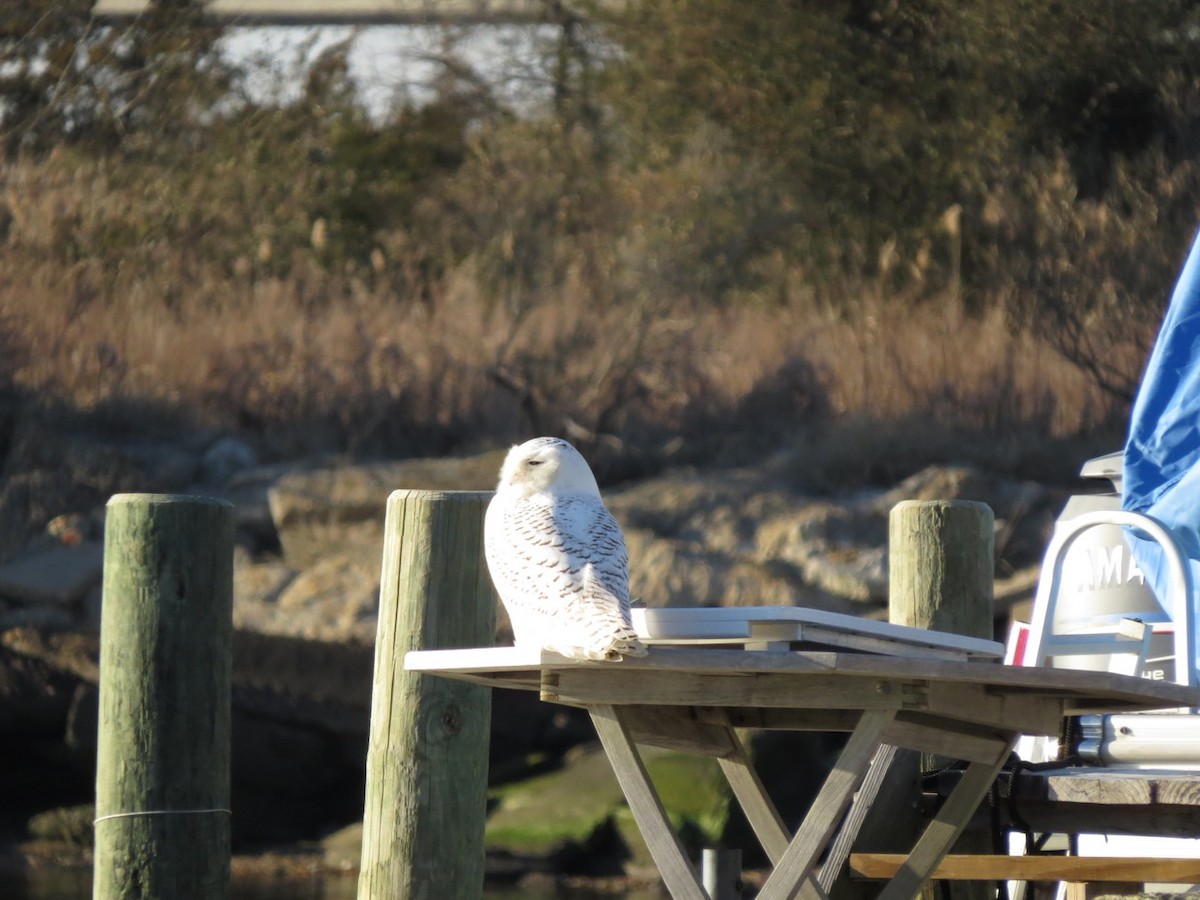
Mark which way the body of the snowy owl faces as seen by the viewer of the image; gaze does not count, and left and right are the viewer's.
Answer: facing away from the viewer and to the left of the viewer

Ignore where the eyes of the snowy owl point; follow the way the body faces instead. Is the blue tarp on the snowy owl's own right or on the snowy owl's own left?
on the snowy owl's own right

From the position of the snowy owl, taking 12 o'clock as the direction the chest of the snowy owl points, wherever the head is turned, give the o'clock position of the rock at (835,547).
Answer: The rock is roughly at 2 o'clock from the snowy owl.
